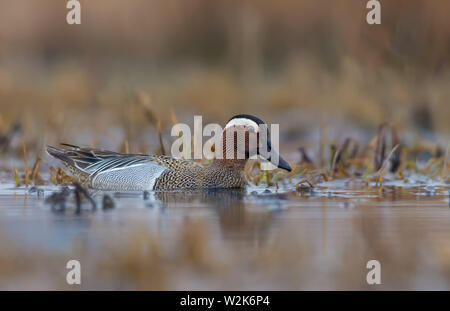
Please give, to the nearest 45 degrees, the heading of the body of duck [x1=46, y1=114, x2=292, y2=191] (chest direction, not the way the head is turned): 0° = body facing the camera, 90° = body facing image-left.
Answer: approximately 270°
